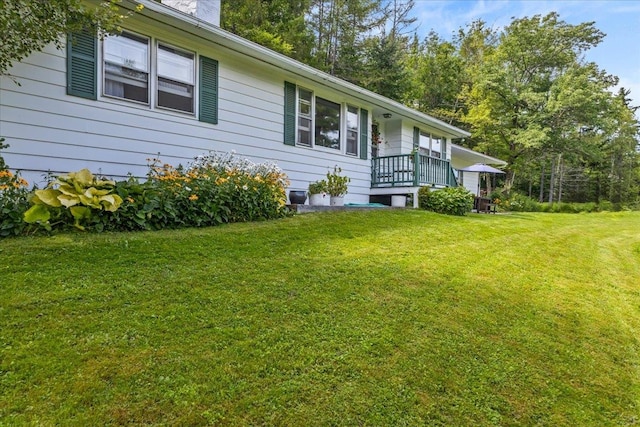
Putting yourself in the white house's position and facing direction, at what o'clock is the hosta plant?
The hosta plant is roughly at 2 o'clock from the white house.

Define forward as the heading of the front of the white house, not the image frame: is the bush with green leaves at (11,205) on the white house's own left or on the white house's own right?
on the white house's own right

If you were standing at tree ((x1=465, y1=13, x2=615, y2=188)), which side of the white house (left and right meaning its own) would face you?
left

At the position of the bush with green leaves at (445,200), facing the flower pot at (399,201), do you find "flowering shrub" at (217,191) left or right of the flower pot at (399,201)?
left

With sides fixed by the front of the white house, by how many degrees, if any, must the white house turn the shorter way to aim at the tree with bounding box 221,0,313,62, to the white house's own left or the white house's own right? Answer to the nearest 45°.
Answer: approximately 135° to the white house's own left

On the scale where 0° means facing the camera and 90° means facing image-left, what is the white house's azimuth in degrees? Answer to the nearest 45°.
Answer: approximately 315°

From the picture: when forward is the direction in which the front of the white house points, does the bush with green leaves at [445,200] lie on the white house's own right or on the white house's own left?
on the white house's own left
